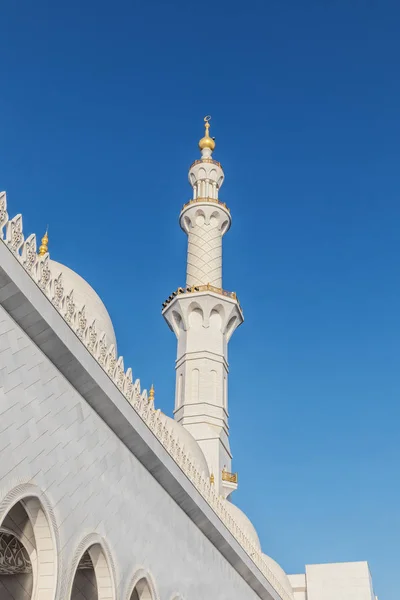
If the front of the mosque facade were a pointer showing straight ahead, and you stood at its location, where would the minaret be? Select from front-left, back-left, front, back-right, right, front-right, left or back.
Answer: back-left

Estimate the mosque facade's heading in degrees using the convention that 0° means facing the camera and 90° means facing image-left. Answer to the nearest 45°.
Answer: approximately 315°
